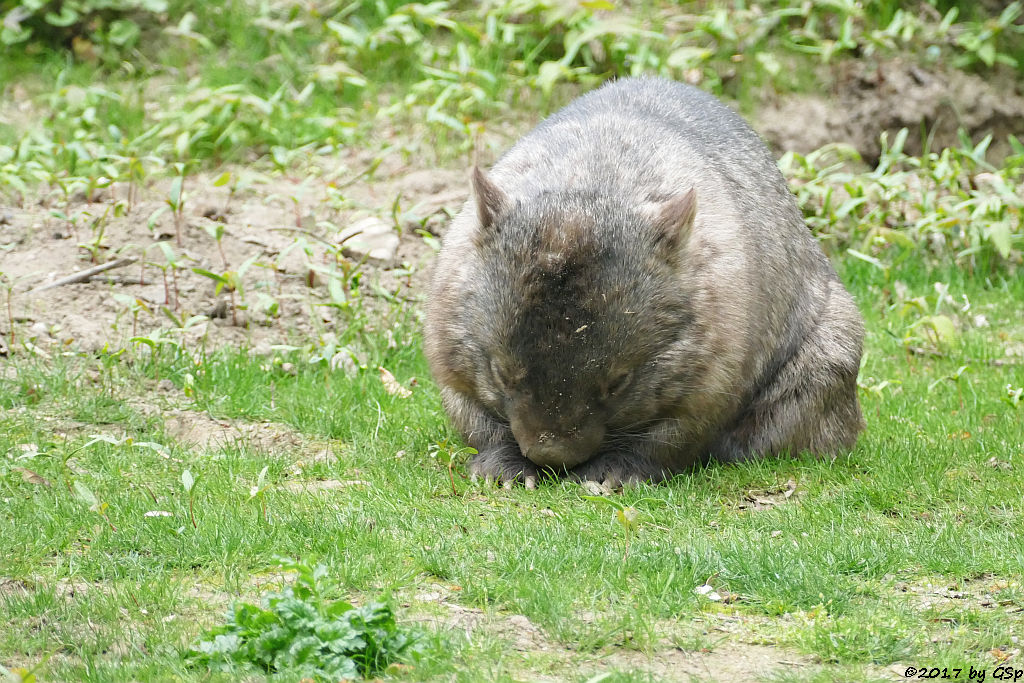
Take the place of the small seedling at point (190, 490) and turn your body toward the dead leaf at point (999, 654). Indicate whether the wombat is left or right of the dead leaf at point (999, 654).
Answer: left

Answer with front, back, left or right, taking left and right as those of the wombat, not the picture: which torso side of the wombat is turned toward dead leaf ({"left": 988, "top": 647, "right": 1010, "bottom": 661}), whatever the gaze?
left

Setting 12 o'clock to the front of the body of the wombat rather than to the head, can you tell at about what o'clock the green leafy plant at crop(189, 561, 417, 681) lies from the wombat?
The green leafy plant is roughly at 11 o'clock from the wombat.

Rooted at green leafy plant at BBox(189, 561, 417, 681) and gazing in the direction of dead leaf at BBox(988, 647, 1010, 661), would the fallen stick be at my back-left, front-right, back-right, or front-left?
back-left

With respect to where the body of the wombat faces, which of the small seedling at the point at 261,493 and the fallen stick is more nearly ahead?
the small seedling

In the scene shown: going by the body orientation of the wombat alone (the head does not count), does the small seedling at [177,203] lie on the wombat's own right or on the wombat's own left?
on the wombat's own right

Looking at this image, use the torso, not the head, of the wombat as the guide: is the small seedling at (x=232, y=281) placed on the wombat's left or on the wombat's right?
on the wombat's right

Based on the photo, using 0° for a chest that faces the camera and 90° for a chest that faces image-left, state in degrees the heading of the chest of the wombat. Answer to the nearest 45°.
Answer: approximately 45°
